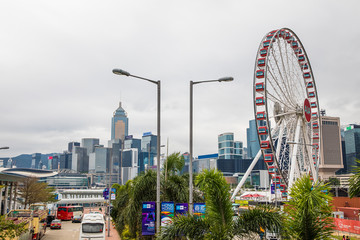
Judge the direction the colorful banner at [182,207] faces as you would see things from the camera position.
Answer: facing the viewer

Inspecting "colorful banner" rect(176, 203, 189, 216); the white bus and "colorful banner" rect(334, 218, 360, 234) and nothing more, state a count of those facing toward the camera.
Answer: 3

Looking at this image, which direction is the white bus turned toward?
toward the camera

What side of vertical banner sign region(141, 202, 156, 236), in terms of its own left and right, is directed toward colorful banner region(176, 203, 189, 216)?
left

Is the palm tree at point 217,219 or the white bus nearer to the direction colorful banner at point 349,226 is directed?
the palm tree

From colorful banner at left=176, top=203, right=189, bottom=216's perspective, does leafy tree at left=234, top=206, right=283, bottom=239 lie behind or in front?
in front

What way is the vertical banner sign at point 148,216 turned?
toward the camera

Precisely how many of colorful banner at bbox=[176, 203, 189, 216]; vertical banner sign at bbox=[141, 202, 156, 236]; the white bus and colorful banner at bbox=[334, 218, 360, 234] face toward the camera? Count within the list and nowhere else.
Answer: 4

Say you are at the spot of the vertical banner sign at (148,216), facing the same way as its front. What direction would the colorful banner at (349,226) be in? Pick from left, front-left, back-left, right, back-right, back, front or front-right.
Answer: back-left

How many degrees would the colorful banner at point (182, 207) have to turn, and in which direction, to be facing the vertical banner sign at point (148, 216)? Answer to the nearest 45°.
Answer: approximately 90° to its right

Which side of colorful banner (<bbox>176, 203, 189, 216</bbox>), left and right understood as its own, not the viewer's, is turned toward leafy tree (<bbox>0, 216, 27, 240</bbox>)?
right
